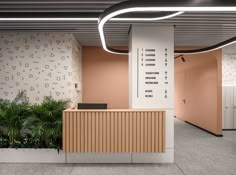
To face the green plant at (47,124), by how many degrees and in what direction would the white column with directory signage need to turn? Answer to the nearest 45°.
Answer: approximately 90° to its right

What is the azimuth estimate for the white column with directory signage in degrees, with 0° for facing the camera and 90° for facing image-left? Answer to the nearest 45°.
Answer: approximately 0°

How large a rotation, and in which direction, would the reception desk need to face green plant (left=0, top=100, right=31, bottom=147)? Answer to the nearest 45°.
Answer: approximately 90° to its right

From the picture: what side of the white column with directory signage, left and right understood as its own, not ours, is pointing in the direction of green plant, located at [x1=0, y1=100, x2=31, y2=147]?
right

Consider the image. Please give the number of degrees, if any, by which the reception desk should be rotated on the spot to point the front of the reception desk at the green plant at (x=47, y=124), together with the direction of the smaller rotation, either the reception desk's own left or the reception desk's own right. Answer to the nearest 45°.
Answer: approximately 90° to the reception desk's own right

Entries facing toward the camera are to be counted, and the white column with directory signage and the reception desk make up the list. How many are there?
2
